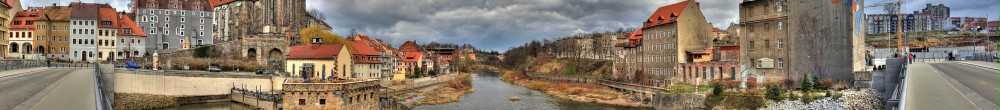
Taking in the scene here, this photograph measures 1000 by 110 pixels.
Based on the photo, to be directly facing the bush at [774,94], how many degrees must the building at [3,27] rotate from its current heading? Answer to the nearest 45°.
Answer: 0° — it already faces it

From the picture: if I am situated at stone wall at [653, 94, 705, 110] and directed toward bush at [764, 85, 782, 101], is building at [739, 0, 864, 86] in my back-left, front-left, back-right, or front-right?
front-left

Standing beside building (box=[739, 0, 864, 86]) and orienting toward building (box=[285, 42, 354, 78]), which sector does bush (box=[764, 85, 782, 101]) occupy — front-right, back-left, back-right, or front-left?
front-left

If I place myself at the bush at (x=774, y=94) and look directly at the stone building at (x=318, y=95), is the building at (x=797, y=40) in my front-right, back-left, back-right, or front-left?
back-right

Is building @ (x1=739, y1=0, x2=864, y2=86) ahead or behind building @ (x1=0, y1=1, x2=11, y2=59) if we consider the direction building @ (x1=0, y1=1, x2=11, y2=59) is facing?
ahead

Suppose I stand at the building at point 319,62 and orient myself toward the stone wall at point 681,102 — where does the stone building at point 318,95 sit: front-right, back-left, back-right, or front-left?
front-right

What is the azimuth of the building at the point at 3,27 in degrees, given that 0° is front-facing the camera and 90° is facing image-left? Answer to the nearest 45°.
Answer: approximately 315°

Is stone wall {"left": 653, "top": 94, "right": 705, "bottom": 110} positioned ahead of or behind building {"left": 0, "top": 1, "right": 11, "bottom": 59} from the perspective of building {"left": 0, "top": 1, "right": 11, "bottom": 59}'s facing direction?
ahead
